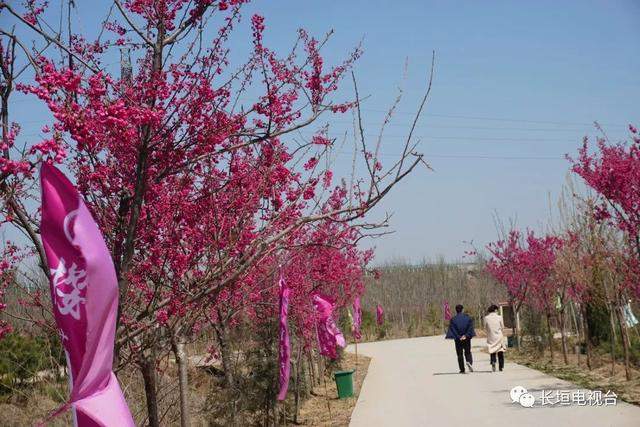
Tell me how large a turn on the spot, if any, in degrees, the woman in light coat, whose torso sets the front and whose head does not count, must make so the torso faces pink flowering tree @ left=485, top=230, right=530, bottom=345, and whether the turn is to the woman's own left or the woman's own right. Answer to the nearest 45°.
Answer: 0° — they already face it

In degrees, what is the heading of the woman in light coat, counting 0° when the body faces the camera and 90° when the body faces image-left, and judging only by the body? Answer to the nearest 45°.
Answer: approximately 180°

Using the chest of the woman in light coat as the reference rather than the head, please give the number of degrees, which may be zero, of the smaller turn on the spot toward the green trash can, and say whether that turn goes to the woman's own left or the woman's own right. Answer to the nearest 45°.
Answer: approximately 135° to the woman's own left

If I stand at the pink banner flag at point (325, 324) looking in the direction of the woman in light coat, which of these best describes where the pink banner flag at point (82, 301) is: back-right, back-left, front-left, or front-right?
back-right

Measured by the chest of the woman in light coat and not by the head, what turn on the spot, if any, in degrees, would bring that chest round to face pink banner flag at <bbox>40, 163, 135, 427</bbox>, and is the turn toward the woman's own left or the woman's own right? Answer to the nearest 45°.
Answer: approximately 180°

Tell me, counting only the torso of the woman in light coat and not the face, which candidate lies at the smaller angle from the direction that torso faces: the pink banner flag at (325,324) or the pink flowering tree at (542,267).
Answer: the pink flowering tree

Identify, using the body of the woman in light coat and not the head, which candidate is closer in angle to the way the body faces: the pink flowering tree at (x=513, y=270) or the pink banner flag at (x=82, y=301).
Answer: the pink flowering tree

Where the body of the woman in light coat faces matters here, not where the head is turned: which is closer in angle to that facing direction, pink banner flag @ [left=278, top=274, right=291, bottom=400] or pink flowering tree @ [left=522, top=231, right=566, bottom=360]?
the pink flowering tree

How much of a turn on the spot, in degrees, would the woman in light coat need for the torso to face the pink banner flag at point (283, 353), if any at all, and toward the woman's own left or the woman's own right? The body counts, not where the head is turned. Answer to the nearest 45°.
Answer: approximately 180°

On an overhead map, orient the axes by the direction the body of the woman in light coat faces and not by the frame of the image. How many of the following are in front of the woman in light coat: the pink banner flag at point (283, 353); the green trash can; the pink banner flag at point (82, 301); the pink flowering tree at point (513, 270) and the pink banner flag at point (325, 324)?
1

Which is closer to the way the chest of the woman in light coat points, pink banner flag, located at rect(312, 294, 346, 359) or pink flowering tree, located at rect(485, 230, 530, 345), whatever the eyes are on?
the pink flowering tree
